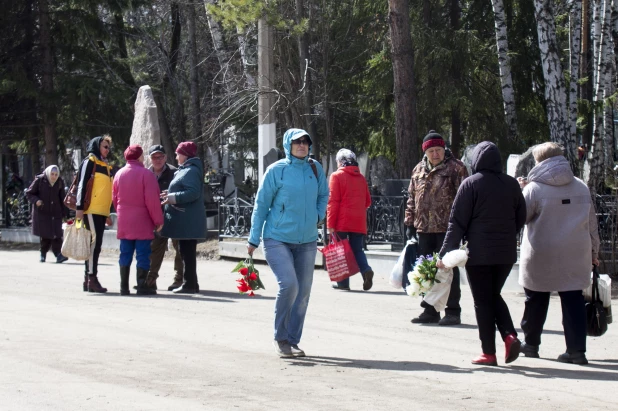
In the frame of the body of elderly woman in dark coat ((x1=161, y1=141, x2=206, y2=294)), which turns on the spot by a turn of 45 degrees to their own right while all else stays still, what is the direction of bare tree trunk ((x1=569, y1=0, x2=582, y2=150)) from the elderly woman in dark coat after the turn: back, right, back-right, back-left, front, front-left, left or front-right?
right

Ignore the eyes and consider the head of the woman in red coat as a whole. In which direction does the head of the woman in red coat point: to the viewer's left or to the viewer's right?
to the viewer's left

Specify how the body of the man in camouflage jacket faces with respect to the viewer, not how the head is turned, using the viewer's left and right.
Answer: facing the viewer and to the left of the viewer

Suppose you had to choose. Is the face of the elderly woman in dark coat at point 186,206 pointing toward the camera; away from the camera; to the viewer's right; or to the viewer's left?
to the viewer's left

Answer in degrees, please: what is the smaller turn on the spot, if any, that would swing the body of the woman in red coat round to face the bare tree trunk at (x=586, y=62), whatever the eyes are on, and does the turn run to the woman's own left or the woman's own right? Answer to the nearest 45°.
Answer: approximately 90° to the woman's own right

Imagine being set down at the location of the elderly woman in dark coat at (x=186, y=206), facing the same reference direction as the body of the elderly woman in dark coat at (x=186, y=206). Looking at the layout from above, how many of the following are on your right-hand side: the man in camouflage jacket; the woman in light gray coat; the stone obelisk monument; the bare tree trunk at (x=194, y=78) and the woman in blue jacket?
2

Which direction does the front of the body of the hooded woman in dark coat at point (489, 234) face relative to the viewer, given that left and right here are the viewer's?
facing away from the viewer and to the left of the viewer

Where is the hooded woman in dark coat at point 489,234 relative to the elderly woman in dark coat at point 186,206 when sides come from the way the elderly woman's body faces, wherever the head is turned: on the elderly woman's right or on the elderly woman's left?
on the elderly woman's left

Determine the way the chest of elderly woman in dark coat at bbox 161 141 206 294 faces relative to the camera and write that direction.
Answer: to the viewer's left

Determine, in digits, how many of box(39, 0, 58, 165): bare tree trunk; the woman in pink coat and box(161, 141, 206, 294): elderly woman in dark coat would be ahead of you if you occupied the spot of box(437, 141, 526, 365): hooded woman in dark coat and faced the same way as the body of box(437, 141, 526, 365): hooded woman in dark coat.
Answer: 3

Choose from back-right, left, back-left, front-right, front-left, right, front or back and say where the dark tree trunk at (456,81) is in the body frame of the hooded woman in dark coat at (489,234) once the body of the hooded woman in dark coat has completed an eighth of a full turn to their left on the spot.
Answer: right

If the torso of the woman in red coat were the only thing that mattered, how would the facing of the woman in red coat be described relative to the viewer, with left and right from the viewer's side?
facing away from the viewer and to the left of the viewer

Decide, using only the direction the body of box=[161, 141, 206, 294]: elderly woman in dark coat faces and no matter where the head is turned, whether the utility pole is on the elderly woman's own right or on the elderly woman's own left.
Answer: on the elderly woman's own right
